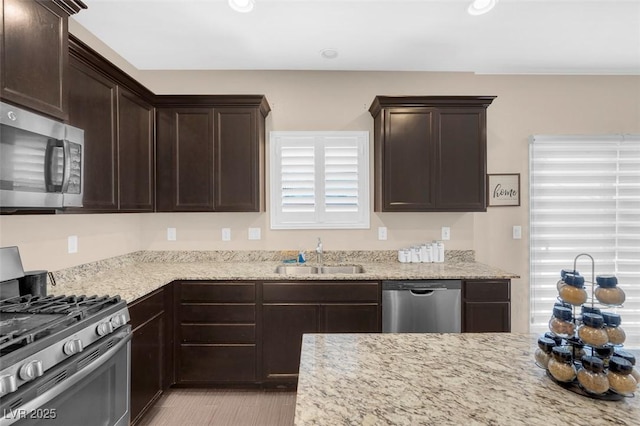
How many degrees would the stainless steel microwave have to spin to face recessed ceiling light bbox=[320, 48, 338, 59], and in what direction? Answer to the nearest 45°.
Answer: approximately 45° to its left

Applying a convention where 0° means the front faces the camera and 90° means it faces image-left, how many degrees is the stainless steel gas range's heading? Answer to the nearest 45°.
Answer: approximately 315°

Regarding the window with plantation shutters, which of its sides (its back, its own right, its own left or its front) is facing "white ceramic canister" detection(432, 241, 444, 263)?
left

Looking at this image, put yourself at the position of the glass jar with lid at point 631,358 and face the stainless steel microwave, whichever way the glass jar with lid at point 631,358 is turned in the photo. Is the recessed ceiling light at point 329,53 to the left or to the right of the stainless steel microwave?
right

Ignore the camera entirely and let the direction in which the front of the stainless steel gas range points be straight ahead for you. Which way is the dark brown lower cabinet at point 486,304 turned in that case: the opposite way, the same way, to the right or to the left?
to the right
